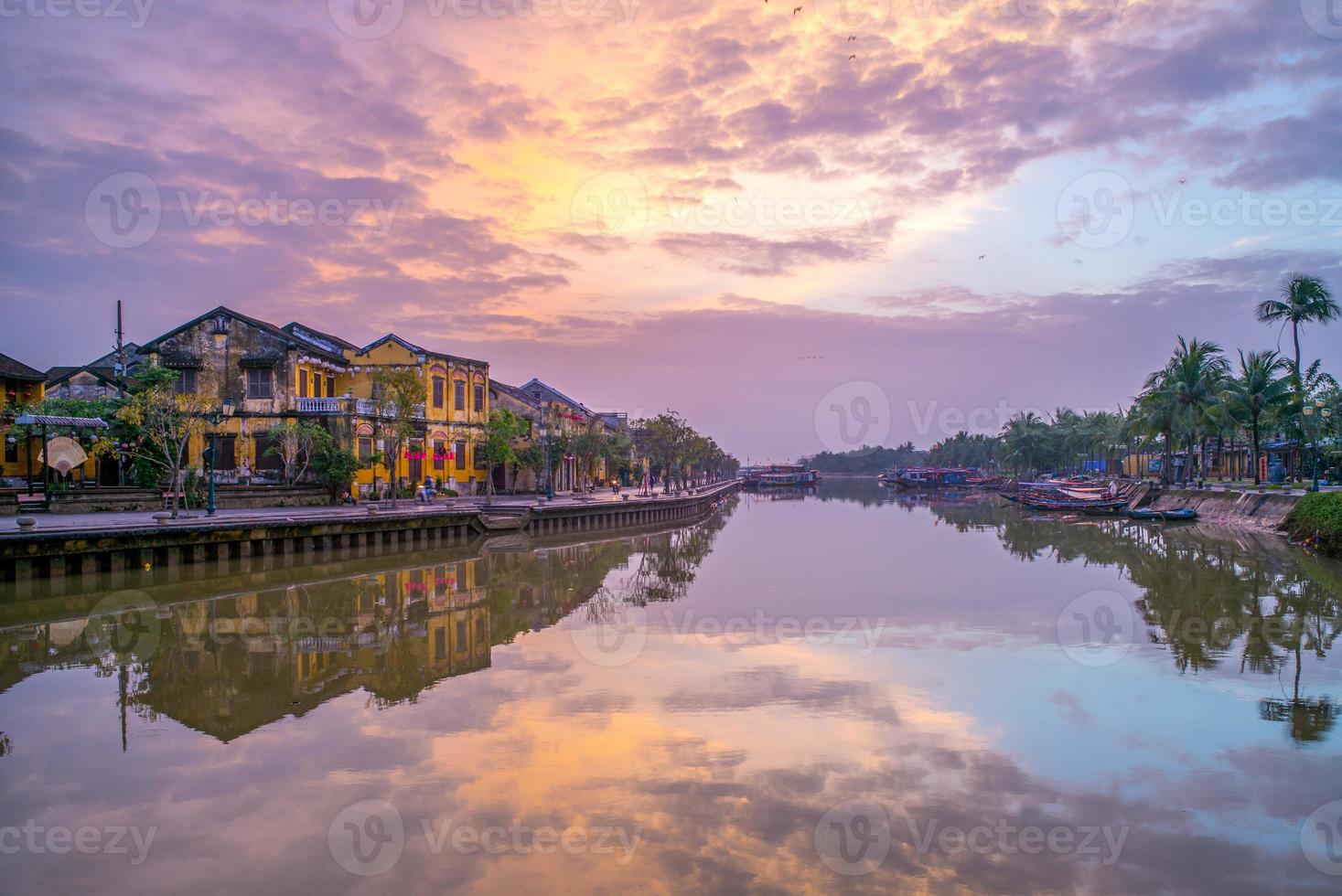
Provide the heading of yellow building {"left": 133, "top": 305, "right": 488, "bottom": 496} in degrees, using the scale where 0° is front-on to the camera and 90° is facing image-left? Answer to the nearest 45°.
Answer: approximately 315°

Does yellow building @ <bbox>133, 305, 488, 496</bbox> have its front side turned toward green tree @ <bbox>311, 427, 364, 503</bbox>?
yes

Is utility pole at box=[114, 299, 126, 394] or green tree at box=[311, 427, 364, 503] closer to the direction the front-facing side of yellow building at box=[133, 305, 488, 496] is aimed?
the green tree

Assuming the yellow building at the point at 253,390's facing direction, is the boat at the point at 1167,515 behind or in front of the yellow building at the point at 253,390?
in front

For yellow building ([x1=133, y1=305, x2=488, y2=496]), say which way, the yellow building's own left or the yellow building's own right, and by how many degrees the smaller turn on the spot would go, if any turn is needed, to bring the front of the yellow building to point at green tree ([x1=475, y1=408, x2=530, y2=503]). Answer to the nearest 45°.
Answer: approximately 45° to the yellow building's own left

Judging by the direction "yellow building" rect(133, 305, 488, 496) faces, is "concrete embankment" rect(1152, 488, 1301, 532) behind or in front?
in front

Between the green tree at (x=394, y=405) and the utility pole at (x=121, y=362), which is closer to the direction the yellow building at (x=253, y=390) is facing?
the green tree
